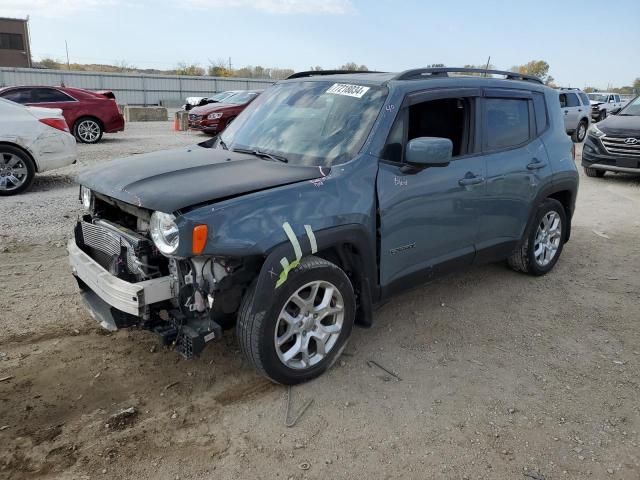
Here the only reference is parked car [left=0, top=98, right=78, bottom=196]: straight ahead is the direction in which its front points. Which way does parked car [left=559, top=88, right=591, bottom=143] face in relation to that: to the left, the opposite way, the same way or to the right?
the same way

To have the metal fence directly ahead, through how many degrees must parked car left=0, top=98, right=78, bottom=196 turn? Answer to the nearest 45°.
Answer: approximately 90° to its right

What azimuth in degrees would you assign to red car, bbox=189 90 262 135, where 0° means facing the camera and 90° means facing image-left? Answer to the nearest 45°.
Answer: approximately 45°

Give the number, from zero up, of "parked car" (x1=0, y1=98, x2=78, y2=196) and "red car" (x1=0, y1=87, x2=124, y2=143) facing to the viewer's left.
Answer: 2

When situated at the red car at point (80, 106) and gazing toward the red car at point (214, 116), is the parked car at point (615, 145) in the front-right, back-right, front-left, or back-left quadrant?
front-right

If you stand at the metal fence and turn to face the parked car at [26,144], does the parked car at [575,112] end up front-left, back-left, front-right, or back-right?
front-left

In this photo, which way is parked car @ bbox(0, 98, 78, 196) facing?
to the viewer's left

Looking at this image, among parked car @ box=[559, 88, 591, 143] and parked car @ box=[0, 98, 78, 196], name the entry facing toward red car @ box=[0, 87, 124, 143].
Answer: parked car @ box=[559, 88, 591, 143]

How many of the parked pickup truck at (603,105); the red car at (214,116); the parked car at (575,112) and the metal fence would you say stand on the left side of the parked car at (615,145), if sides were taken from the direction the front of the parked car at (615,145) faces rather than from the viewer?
0

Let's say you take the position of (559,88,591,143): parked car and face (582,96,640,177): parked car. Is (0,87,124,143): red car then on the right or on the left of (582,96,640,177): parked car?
right

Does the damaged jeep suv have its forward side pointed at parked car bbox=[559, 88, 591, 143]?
no

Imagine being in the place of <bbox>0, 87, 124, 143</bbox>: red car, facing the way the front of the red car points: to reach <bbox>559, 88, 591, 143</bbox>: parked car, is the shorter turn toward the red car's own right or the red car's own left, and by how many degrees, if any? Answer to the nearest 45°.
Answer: approximately 180°

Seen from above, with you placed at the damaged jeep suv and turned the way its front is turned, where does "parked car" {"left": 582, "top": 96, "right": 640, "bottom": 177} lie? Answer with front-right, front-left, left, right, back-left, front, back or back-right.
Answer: back

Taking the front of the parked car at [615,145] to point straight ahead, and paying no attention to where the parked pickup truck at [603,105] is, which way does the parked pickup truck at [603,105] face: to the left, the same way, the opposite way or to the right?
the same way
